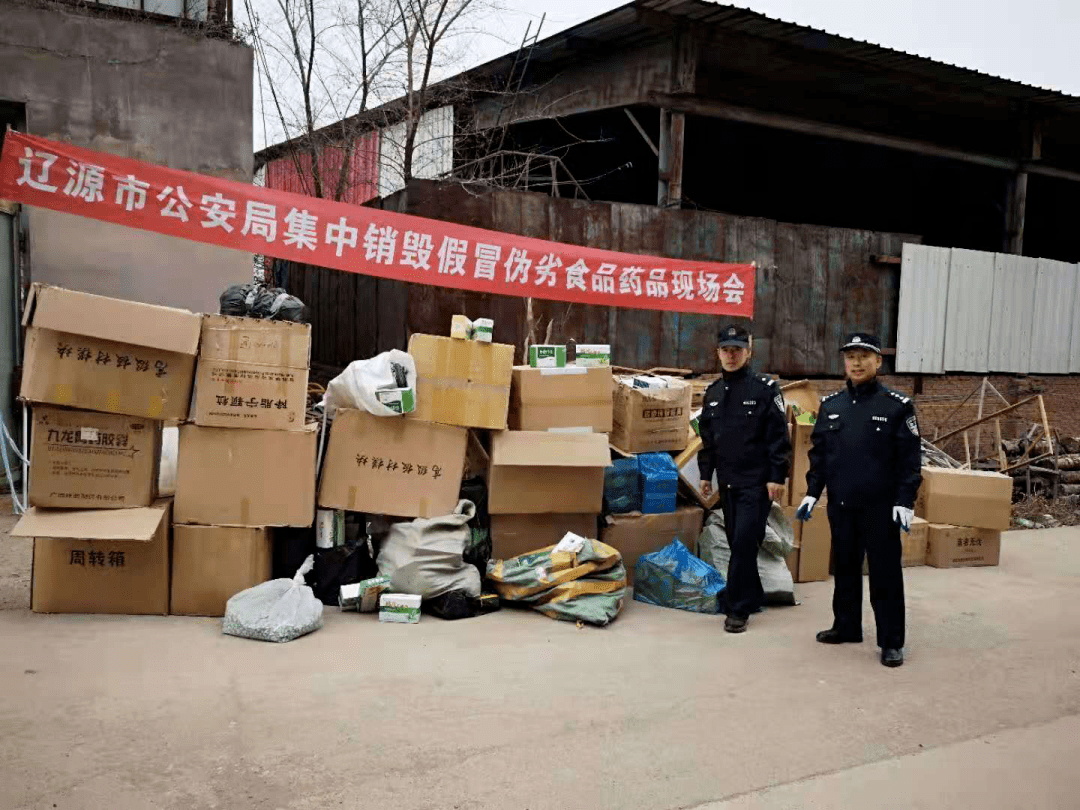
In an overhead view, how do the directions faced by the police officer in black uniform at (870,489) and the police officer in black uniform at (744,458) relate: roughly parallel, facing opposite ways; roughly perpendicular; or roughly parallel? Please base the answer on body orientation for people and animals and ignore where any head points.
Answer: roughly parallel

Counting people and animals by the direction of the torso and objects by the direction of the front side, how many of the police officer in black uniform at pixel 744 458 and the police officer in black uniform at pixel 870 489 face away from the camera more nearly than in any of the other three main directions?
0

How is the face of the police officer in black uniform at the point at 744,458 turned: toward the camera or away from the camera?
toward the camera

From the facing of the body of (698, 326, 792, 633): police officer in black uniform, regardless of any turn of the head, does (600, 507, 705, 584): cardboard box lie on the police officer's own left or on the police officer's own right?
on the police officer's own right

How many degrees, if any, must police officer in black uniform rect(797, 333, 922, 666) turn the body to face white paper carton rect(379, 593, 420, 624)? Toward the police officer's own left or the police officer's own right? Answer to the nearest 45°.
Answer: approximately 45° to the police officer's own right

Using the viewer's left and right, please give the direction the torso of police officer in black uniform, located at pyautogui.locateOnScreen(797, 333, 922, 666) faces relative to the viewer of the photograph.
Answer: facing the viewer and to the left of the viewer

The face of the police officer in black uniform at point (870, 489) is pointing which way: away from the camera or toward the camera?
toward the camera

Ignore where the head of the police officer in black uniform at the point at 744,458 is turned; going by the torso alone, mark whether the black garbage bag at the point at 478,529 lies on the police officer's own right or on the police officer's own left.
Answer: on the police officer's own right

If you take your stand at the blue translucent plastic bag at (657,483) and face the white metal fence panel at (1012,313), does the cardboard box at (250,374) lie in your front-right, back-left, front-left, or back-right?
back-left

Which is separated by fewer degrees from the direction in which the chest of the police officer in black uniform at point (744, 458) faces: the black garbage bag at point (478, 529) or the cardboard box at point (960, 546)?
the black garbage bag
